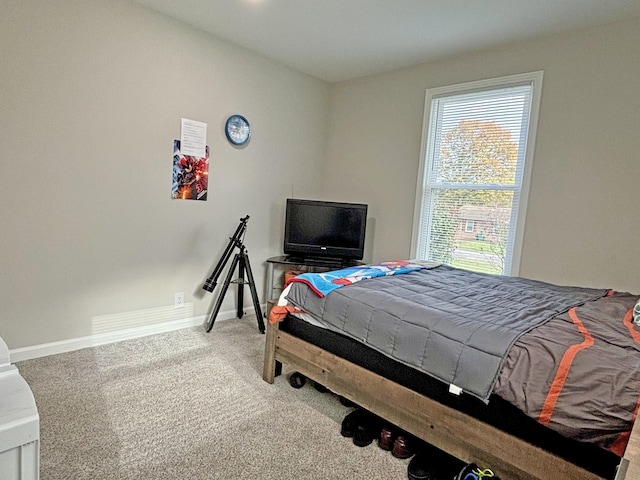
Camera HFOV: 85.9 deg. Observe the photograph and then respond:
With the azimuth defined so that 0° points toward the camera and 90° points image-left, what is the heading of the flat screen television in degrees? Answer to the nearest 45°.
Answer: approximately 0°

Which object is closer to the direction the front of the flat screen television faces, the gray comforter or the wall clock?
the gray comforter

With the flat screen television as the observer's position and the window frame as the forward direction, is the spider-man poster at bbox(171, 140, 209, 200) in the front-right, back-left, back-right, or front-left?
back-right

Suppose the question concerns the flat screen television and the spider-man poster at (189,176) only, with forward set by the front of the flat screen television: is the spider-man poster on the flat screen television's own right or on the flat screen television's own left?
on the flat screen television's own right

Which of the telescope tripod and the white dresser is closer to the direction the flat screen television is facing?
the white dresser

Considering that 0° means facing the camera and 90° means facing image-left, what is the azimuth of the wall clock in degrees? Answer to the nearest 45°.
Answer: approximately 315°

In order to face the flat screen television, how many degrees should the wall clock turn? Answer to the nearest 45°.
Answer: approximately 45° to its left

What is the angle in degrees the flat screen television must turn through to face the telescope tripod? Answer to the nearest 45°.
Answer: approximately 45° to its right

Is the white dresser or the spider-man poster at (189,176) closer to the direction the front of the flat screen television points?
the white dresser
